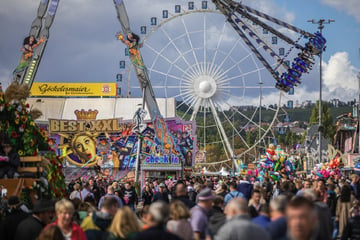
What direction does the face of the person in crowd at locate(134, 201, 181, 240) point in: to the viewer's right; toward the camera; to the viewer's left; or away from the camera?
away from the camera

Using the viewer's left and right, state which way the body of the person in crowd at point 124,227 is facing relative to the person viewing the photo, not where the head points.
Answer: facing away from the viewer

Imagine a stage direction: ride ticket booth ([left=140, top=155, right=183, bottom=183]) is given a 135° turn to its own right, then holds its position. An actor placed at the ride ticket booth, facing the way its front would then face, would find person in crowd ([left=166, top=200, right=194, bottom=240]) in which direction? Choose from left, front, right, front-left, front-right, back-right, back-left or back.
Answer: back-left

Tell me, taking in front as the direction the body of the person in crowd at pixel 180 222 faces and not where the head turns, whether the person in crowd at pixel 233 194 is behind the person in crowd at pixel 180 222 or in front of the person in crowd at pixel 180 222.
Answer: in front

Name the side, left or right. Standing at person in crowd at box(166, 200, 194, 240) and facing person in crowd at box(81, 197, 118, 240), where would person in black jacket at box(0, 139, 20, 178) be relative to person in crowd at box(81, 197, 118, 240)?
right

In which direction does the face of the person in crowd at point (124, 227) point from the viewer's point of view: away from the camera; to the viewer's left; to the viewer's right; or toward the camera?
away from the camera

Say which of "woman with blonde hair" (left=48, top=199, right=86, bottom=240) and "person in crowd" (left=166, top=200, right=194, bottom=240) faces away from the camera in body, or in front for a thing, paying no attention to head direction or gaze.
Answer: the person in crowd

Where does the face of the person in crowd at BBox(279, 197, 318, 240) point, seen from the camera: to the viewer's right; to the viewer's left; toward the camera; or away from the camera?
toward the camera

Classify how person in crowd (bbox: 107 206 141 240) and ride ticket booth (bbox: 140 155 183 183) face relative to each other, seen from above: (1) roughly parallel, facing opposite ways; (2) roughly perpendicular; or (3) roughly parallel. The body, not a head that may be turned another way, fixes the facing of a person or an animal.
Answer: roughly parallel, facing opposite ways

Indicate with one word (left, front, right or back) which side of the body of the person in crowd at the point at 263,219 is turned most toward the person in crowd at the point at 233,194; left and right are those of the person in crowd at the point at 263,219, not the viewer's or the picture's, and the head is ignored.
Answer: front

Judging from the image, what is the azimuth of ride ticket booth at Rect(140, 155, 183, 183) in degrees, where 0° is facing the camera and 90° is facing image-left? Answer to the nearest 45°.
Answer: approximately 0°
